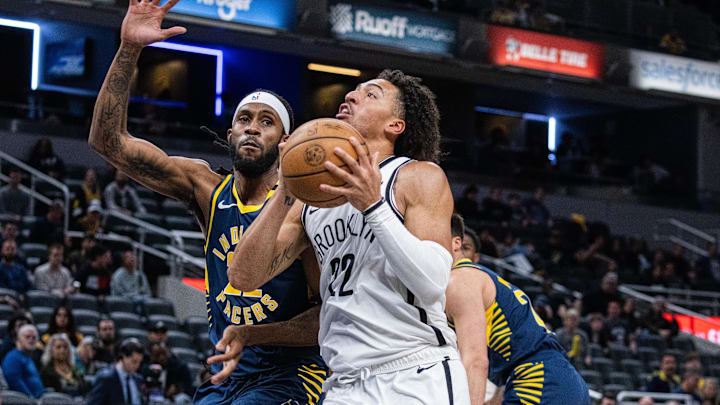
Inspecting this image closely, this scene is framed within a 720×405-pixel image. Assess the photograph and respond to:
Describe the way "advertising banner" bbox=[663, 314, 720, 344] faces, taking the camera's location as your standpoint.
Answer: facing the viewer and to the left of the viewer

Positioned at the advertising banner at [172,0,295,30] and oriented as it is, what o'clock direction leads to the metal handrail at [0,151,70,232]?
The metal handrail is roughly at 1 o'clock from the advertising banner.

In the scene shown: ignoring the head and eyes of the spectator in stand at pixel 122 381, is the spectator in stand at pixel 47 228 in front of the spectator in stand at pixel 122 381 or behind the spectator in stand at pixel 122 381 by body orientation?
behind

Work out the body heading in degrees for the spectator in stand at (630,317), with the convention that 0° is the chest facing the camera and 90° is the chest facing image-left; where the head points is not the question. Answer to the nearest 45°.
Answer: approximately 45°

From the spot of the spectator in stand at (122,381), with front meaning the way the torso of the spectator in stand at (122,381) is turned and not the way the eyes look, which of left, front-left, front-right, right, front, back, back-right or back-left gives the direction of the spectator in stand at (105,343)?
back-left

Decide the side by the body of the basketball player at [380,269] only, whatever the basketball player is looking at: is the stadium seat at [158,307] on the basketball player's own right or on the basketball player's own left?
on the basketball player's own right

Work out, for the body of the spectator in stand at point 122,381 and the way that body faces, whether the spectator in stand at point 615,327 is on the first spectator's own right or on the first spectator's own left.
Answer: on the first spectator's own left

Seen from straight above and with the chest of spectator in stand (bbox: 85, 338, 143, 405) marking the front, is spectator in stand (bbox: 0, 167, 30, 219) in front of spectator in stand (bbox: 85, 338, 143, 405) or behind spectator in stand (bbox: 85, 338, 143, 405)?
behind

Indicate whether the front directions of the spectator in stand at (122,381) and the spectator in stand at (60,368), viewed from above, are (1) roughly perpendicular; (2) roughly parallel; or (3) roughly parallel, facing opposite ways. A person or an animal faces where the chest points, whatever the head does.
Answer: roughly parallel

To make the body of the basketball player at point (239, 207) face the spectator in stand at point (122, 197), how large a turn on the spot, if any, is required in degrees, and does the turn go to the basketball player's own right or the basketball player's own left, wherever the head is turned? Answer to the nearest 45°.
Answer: approximately 135° to the basketball player's own right

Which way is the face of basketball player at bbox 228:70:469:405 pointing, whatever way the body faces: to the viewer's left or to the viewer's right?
to the viewer's left

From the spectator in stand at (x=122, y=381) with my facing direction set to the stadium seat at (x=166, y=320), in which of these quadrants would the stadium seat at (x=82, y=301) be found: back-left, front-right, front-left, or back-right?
front-left

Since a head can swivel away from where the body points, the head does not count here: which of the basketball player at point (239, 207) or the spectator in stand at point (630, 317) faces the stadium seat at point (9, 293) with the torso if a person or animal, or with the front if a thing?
the spectator in stand
